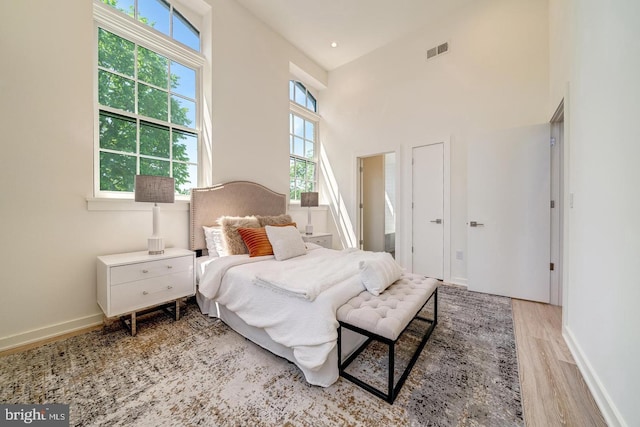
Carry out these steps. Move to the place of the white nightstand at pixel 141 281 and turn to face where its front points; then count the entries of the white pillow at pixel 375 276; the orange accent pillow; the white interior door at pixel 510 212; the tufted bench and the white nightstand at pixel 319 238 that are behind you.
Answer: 0

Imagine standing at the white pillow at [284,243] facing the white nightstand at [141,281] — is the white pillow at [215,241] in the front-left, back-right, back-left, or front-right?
front-right

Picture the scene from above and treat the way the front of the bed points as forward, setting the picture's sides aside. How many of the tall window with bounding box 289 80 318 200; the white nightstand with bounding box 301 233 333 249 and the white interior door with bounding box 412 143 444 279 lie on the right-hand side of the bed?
0

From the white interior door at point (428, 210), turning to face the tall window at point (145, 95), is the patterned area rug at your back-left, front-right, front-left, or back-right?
front-left

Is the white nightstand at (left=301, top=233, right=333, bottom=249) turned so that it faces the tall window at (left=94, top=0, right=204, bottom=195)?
no

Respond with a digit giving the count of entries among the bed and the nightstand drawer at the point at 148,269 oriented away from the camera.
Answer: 0

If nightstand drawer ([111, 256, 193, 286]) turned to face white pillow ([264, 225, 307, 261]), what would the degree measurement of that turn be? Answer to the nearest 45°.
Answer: approximately 45° to its left

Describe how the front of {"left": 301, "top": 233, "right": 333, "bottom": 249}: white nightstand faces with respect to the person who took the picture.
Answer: facing the viewer and to the right of the viewer

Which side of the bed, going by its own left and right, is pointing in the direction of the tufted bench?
front

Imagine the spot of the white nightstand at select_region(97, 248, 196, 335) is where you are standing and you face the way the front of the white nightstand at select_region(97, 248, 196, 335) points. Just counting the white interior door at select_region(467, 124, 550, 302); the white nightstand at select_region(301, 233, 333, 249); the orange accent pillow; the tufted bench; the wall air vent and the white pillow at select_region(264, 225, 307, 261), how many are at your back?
0

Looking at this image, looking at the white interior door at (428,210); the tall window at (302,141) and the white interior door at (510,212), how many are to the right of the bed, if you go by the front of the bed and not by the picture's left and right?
0

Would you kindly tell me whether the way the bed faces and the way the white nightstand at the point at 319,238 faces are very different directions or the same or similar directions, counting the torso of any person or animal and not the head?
same or similar directions

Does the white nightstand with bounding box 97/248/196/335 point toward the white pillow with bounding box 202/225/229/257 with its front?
no

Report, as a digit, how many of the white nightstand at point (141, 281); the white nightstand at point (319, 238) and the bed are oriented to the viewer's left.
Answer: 0
